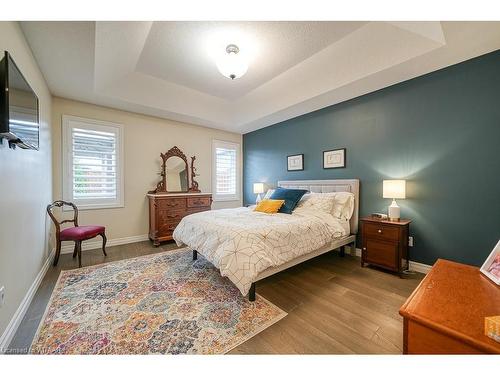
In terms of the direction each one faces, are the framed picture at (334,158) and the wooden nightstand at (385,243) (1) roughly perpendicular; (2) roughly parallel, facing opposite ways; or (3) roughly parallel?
roughly parallel

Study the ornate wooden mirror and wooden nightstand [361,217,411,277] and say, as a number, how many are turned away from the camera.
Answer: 0

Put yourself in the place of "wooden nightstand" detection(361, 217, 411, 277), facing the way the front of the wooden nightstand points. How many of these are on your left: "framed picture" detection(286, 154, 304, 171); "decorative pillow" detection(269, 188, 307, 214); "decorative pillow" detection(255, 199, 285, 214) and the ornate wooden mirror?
0

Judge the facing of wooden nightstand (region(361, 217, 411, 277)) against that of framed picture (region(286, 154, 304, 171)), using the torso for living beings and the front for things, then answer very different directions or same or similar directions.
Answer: same or similar directions

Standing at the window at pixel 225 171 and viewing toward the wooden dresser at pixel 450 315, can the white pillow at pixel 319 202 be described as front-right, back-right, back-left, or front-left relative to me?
front-left

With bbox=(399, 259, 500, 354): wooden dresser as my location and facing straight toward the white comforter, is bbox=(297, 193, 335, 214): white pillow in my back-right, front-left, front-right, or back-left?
front-right

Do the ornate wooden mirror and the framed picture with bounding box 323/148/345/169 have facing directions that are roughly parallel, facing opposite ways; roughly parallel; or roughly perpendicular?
roughly perpendicular

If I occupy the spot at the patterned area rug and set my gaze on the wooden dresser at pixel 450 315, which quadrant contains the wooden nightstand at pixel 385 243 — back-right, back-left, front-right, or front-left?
front-left

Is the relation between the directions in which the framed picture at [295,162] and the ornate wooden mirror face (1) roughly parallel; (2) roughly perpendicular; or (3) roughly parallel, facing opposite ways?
roughly perpendicular

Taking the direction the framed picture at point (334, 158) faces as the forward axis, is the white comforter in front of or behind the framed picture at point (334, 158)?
in front

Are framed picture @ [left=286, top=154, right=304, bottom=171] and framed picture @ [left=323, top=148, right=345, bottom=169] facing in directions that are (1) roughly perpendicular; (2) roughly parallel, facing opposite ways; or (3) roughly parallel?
roughly parallel

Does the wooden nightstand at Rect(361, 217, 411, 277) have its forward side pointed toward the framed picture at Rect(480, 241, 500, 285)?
no

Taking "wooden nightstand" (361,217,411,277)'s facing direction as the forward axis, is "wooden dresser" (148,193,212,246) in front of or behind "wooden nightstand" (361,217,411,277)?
in front

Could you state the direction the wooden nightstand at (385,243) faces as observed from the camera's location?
facing the viewer and to the left of the viewer

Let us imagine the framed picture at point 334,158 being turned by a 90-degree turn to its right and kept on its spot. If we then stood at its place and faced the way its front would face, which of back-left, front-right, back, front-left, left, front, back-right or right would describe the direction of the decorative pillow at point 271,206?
left

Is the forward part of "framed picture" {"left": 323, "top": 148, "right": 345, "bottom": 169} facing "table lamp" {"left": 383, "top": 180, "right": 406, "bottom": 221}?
no

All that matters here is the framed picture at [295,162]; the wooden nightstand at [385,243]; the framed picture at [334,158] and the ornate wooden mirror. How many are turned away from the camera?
0

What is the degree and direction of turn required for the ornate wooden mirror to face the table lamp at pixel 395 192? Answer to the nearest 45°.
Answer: approximately 45° to its left

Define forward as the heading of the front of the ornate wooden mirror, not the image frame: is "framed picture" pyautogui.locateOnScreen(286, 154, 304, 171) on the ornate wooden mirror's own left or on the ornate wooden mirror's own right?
on the ornate wooden mirror's own left

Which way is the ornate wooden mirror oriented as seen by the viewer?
toward the camera
